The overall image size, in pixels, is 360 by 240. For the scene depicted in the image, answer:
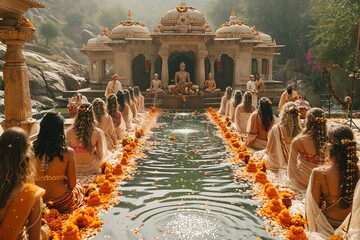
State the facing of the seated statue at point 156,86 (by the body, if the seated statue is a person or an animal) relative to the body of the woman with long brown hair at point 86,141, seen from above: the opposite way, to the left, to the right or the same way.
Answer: the opposite way

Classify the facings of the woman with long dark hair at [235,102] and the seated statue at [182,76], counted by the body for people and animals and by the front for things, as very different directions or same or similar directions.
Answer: very different directions

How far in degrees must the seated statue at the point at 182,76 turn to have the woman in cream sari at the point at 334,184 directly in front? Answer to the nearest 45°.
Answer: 0° — it already faces them

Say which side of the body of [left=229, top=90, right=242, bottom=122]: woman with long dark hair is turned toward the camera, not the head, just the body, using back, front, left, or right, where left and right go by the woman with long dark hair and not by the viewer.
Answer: back

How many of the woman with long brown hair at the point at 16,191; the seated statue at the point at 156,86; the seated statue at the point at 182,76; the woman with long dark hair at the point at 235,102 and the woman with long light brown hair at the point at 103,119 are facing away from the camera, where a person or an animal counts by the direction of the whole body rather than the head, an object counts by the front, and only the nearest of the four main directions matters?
3

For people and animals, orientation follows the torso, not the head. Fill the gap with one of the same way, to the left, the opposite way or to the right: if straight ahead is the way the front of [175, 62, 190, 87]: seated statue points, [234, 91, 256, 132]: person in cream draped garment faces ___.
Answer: the opposite way

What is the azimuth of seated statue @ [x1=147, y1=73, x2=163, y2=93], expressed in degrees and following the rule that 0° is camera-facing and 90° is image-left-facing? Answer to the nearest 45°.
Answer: approximately 0°

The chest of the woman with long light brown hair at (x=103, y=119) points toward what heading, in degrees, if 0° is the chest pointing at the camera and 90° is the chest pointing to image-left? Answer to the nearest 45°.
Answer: approximately 180°

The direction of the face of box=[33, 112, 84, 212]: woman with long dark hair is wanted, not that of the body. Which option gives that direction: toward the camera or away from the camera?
away from the camera
